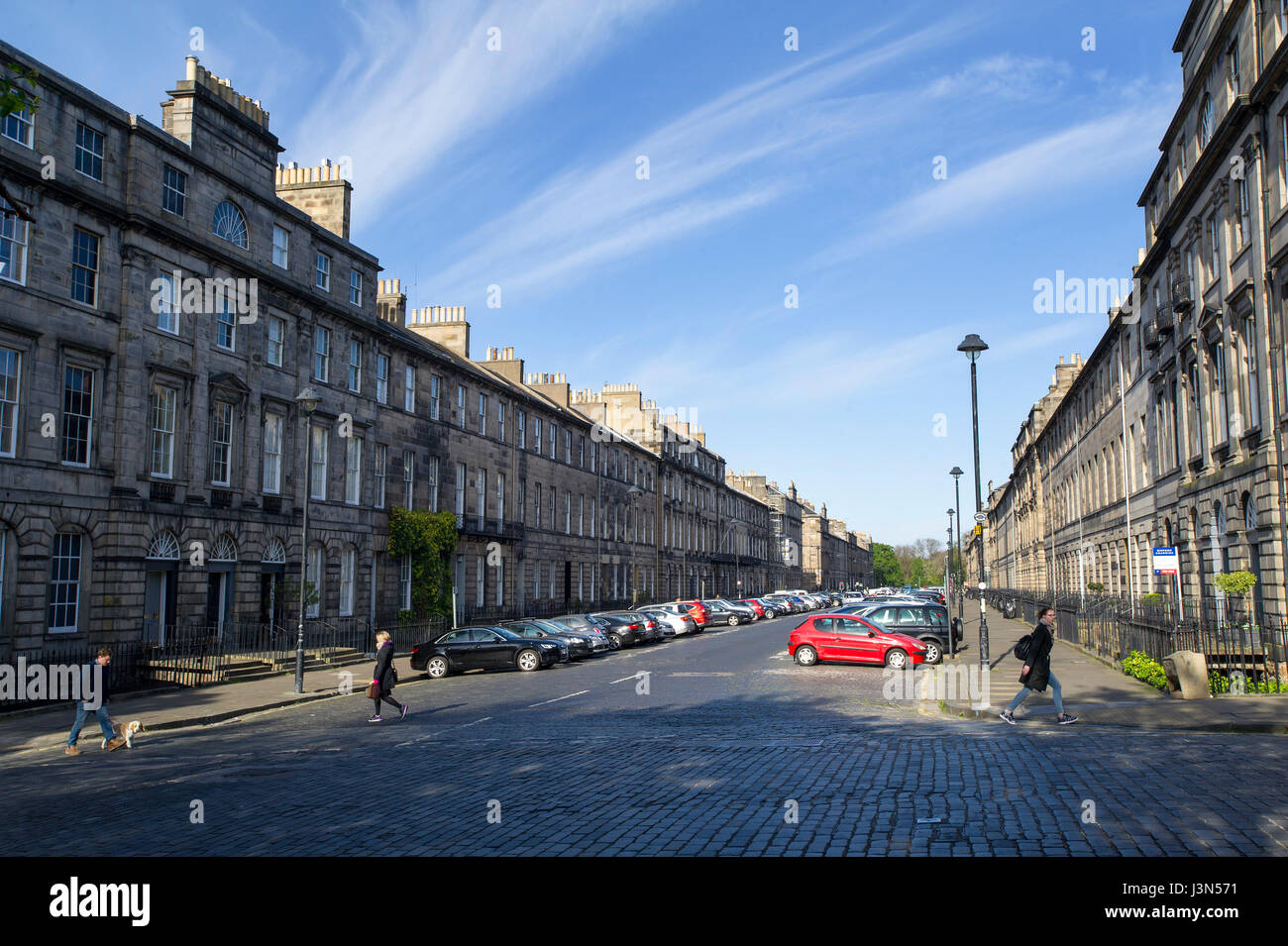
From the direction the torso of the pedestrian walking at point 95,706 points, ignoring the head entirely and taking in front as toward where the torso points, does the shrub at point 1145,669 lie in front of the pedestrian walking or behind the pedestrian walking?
in front

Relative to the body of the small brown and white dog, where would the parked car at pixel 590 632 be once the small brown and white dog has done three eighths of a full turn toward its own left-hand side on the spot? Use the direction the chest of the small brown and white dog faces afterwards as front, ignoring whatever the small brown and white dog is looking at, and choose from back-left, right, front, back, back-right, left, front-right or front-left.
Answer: right

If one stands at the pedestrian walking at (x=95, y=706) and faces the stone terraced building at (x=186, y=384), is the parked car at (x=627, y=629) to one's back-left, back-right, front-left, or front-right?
front-right

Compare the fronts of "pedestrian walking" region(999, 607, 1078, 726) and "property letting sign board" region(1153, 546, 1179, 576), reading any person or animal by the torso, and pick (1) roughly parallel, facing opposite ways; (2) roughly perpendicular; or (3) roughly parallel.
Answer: roughly perpendicular

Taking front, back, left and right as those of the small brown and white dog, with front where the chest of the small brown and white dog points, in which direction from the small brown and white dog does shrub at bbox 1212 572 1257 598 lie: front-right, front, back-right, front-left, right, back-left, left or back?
front

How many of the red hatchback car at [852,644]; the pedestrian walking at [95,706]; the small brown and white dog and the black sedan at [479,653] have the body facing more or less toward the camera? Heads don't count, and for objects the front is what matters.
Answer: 0

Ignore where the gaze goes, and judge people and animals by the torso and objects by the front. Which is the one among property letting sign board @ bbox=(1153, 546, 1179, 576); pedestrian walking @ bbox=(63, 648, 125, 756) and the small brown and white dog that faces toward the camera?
the property letting sign board

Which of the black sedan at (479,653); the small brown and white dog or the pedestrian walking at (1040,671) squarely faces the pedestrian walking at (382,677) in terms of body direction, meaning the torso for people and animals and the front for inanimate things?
the small brown and white dog

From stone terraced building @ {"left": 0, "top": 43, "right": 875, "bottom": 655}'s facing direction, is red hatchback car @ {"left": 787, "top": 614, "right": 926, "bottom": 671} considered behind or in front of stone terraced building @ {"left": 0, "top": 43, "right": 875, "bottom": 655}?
in front

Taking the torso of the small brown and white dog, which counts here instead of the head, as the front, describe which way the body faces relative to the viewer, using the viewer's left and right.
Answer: facing to the right of the viewer

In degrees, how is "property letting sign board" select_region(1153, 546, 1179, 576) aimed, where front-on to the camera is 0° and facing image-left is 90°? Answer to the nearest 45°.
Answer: approximately 0°

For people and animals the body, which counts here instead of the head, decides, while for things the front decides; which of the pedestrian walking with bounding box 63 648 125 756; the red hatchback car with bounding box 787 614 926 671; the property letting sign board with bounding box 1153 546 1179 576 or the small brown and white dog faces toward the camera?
the property letting sign board

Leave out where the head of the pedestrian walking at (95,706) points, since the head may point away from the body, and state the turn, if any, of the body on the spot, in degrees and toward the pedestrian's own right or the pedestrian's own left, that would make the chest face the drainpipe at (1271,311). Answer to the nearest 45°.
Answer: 0° — they already face it

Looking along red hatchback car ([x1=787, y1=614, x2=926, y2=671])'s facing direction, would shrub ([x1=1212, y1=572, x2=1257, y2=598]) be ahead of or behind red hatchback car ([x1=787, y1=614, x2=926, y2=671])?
ahead

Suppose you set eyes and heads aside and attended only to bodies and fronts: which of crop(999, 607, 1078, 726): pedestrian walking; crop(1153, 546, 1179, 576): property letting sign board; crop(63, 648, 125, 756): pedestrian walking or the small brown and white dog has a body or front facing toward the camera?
the property letting sign board
